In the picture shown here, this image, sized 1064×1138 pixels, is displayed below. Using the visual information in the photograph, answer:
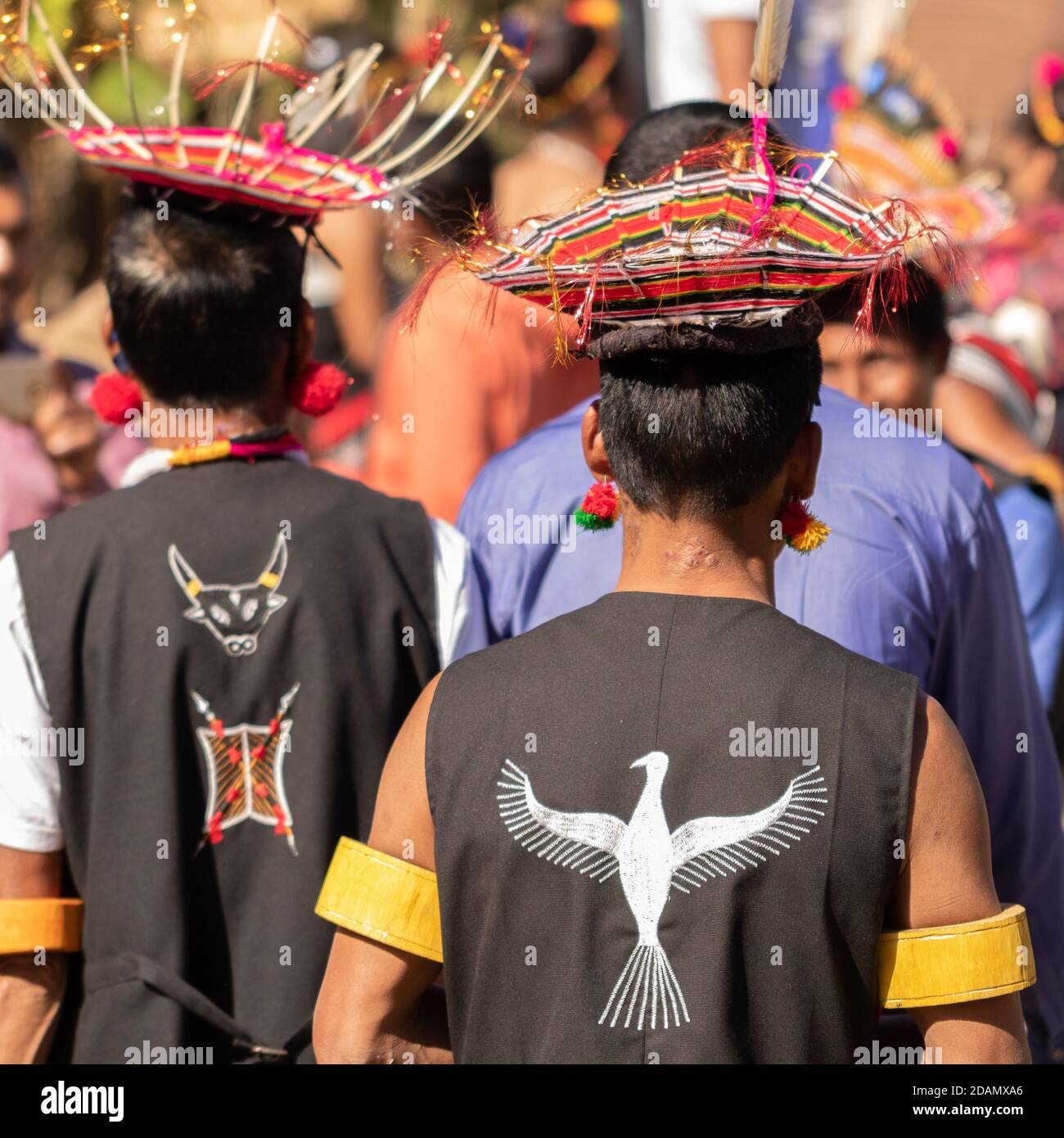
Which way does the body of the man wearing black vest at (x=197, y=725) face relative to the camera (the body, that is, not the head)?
away from the camera

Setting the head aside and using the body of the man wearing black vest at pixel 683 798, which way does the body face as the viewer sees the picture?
away from the camera

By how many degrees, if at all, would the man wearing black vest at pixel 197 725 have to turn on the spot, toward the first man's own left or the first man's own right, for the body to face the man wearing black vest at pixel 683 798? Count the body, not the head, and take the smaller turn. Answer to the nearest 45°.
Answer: approximately 135° to the first man's own right

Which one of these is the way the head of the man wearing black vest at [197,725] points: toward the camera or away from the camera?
away from the camera

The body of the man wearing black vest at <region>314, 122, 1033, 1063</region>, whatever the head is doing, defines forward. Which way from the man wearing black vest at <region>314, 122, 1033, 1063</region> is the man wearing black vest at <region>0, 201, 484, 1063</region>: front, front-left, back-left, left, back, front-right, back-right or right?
front-left

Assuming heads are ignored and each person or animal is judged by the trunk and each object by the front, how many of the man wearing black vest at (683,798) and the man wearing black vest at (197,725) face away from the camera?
2

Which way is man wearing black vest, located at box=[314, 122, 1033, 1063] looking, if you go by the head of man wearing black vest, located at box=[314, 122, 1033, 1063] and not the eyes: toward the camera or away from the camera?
away from the camera
